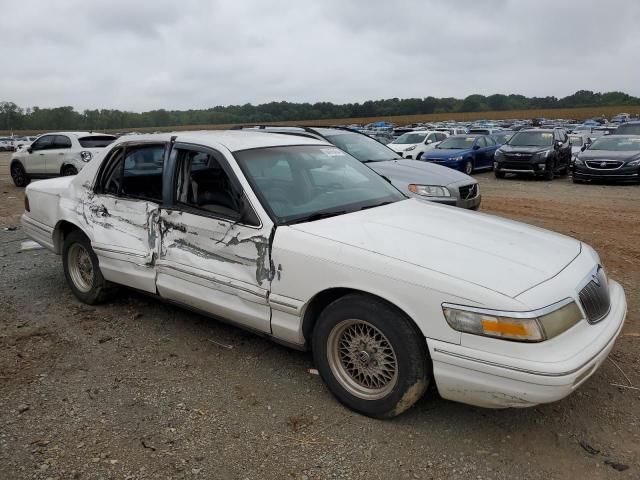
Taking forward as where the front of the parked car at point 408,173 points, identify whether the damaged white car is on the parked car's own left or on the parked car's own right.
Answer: on the parked car's own right

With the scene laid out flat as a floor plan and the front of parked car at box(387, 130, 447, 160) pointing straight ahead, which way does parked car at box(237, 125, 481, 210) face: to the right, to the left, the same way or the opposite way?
to the left

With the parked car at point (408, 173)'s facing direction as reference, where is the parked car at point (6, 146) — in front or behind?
behind

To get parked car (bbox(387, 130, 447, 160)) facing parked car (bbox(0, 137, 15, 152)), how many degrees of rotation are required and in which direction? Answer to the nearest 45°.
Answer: approximately 90° to its right

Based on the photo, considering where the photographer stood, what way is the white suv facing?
facing away from the viewer and to the left of the viewer

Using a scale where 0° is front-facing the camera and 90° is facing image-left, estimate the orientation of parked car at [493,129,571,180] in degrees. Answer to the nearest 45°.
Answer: approximately 45°

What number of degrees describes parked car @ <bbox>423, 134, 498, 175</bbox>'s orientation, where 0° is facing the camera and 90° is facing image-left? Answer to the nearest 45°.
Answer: approximately 45°

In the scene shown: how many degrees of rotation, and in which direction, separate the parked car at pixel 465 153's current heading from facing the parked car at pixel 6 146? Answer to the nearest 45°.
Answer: approximately 90° to its right

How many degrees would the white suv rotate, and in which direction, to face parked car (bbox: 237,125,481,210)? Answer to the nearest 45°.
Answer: approximately 180°

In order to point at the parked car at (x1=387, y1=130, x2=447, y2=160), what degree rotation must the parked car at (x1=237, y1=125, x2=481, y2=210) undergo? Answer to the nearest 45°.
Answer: approximately 135° to its left

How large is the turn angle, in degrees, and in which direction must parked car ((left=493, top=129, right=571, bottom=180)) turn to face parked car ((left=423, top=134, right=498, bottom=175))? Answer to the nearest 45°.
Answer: approximately 90° to its right
